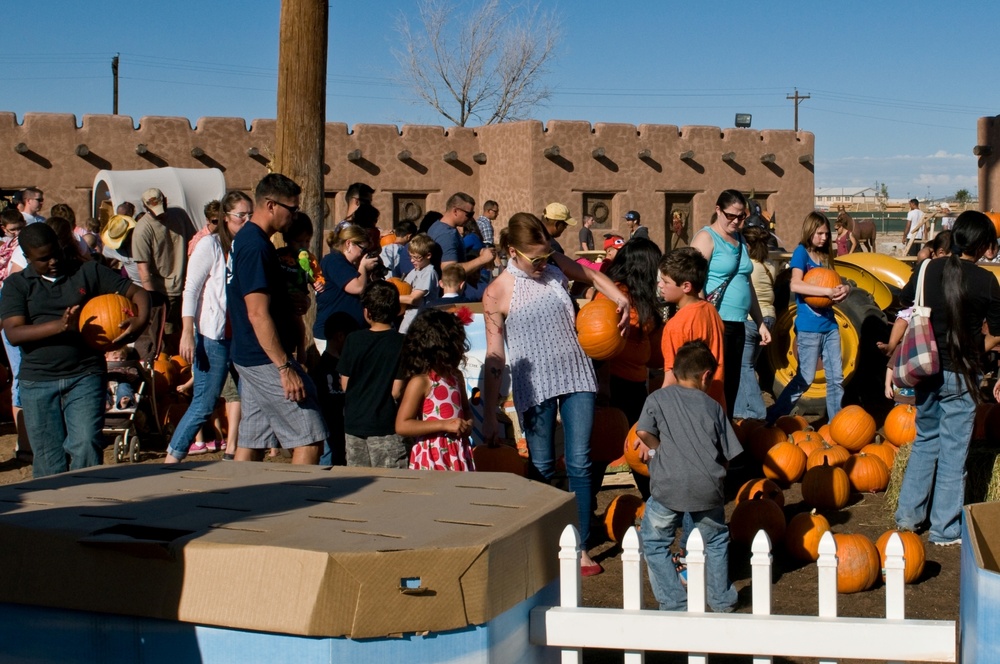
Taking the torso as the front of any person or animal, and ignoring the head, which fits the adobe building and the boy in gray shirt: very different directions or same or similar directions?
very different directions

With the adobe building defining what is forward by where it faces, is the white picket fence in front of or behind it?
in front

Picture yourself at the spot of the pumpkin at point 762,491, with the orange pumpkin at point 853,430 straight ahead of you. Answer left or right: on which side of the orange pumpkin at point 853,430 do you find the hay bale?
right

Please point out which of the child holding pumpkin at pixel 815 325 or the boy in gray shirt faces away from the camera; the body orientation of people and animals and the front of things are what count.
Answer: the boy in gray shirt

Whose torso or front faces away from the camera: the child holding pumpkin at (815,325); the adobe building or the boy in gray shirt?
the boy in gray shirt

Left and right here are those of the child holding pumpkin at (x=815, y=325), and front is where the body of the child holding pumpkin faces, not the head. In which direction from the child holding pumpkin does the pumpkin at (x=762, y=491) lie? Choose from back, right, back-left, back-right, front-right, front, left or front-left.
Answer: front-right

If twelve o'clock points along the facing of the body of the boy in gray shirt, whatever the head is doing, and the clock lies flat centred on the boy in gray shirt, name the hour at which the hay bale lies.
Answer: The hay bale is roughly at 1 o'clock from the boy in gray shirt.

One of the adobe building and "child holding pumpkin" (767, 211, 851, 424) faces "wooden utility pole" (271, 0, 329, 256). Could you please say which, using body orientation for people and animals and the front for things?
the adobe building

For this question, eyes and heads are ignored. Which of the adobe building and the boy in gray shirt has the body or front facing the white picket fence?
the adobe building

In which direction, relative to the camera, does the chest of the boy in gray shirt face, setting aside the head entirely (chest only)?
away from the camera

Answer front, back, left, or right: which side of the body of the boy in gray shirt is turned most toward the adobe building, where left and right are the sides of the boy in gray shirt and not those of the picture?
front

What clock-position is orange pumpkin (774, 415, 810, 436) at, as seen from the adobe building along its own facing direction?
The orange pumpkin is roughly at 12 o'clock from the adobe building.

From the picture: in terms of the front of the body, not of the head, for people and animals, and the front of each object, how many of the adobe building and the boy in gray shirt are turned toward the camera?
1

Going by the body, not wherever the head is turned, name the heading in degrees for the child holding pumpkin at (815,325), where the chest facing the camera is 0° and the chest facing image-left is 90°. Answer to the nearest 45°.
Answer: approximately 315°
